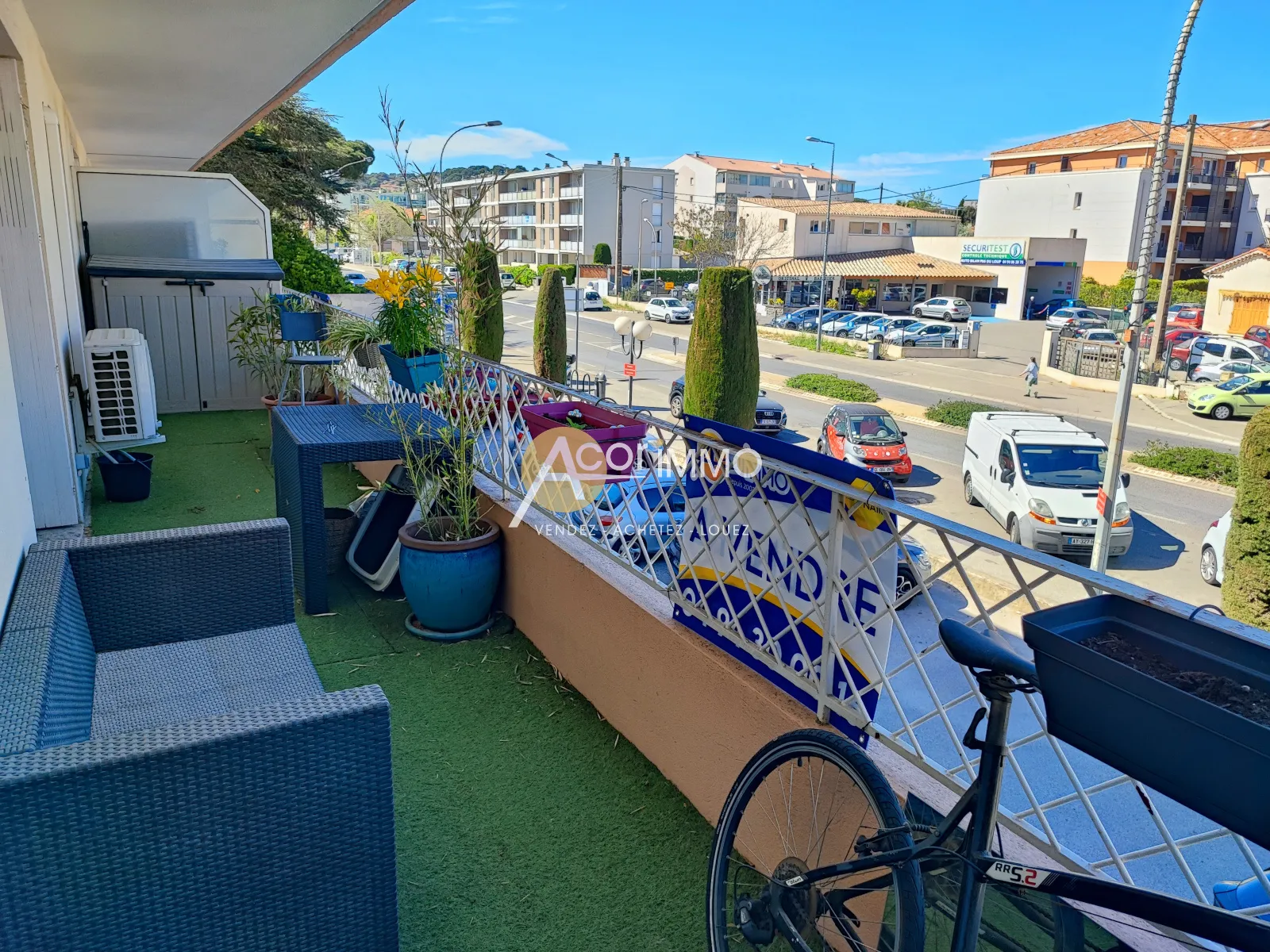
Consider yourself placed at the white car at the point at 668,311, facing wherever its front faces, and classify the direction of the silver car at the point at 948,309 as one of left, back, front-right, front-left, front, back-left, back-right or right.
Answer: front-left

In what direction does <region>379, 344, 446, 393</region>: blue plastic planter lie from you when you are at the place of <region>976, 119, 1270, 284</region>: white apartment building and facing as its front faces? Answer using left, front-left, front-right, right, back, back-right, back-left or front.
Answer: front-right

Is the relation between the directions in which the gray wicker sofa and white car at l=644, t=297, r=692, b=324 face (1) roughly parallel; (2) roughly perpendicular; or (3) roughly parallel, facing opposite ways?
roughly perpendicular

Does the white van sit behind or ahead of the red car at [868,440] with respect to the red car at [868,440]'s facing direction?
ahead

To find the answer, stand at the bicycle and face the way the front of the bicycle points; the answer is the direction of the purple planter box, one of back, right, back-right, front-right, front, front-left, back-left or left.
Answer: back

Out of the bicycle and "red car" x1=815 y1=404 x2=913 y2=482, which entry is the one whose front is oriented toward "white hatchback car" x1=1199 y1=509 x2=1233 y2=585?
the red car

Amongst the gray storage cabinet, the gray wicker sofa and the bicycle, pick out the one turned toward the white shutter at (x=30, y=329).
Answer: the gray storage cabinet

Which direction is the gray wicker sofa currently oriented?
to the viewer's right

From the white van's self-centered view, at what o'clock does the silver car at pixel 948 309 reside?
The silver car is roughly at 7 o'clock from the white van.

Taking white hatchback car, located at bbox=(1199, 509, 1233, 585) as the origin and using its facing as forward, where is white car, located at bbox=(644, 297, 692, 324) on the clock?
The white car is roughly at 6 o'clock from the white hatchback car.

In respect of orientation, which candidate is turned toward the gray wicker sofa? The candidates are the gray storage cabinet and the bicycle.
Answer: the gray storage cabinet

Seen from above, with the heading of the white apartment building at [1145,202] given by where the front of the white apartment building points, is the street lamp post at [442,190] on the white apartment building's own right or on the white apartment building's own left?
on the white apartment building's own right

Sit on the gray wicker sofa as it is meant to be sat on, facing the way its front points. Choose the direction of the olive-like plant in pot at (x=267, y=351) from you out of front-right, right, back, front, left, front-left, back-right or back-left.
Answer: left

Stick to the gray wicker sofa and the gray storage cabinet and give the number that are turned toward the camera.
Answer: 1

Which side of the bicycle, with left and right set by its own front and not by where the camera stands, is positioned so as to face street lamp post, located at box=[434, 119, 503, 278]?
back

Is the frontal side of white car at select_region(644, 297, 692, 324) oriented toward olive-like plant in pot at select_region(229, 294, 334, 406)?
no

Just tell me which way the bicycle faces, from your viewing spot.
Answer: facing the viewer and to the right of the viewer

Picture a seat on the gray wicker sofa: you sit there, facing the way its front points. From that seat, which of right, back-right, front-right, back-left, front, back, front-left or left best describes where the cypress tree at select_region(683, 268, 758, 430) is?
front-left

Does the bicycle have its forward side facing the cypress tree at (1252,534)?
no

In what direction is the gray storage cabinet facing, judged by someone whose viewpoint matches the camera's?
facing the viewer
